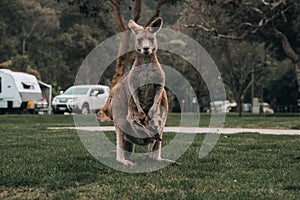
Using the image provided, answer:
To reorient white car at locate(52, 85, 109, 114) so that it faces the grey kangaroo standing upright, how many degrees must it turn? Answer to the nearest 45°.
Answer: approximately 45° to its left

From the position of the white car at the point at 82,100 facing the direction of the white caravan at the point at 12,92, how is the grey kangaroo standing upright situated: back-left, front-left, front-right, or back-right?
back-left

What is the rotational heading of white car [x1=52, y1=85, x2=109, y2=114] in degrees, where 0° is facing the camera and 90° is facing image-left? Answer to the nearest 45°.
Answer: approximately 45°

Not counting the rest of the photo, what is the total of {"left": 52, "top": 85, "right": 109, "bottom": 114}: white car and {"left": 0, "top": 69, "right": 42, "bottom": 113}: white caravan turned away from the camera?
0
